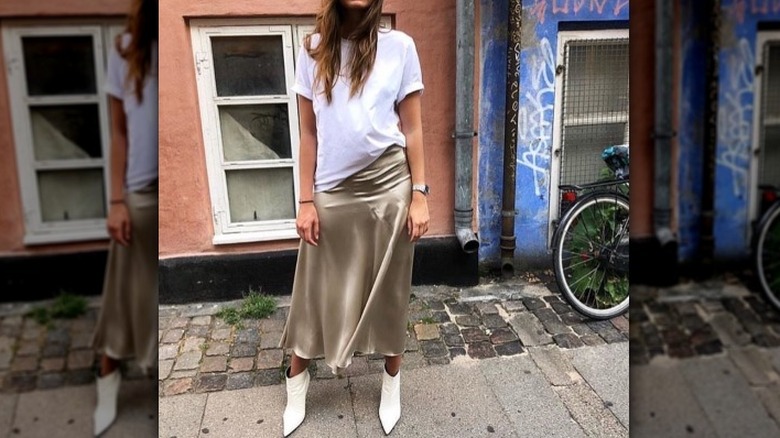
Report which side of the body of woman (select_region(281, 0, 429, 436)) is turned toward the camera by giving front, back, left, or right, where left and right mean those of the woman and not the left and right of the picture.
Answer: front
